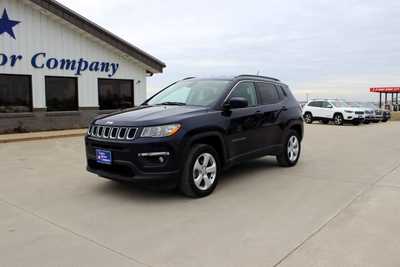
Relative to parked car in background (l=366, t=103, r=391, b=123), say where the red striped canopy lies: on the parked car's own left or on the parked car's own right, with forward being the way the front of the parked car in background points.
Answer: on the parked car's own left

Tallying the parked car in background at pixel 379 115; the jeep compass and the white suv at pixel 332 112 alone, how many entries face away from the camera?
0

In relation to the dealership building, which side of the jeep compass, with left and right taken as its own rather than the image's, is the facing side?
right

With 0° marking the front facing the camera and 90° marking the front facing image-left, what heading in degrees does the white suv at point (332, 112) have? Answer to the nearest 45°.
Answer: approximately 315°

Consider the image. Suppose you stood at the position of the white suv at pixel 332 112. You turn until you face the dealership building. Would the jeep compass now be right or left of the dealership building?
left

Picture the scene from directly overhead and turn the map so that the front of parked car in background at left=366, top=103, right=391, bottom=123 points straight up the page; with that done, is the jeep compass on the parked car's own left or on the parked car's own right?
on the parked car's own right

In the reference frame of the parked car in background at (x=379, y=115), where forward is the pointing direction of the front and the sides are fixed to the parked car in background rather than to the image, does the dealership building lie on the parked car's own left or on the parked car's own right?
on the parked car's own right

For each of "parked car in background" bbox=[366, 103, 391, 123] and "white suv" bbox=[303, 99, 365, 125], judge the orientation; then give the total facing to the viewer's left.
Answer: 0

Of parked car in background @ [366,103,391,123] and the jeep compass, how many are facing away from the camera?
0

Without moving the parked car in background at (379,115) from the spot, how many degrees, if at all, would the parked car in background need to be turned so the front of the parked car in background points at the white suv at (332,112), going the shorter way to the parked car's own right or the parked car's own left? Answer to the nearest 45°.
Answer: approximately 90° to the parked car's own right

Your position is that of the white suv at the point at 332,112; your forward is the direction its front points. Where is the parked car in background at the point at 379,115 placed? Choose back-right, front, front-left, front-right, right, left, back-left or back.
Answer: left

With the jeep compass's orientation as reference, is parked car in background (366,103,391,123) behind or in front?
behind

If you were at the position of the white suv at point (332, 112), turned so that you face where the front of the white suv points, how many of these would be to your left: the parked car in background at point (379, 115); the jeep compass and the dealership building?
1

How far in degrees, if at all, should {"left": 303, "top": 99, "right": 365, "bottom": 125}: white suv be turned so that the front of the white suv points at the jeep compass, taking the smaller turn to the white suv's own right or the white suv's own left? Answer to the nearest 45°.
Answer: approximately 45° to the white suv's own right
